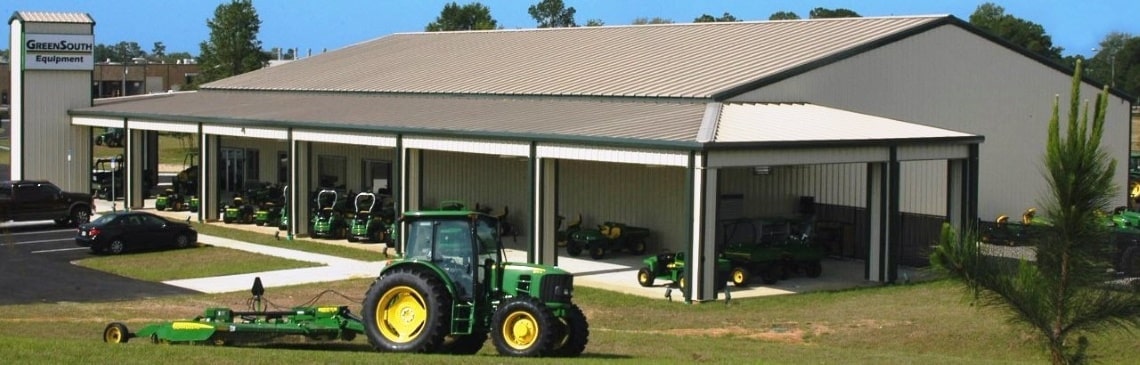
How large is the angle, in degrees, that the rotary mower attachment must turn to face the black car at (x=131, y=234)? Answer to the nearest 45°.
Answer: approximately 90° to its left

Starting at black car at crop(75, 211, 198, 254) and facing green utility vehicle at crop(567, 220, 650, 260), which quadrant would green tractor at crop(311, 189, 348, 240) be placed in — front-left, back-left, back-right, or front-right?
front-left

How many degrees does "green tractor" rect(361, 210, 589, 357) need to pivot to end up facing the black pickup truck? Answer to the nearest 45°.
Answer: approximately 180°

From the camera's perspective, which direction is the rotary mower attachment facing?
to the viewer's right

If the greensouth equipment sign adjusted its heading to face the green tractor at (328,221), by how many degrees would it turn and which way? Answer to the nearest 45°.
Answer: approximately 45° to its left

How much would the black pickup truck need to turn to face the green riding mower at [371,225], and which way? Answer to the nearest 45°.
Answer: approximately 45° to its right

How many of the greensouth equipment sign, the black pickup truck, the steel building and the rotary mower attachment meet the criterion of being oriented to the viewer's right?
2

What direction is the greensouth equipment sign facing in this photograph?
toward the camera

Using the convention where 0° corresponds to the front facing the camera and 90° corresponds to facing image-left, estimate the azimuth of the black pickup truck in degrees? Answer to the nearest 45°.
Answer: approximately 270°

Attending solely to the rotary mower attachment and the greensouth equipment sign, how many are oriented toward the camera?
1

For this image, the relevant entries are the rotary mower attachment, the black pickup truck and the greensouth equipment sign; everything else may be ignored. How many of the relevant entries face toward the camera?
1

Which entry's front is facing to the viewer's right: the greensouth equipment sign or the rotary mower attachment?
the rotary mower attachment

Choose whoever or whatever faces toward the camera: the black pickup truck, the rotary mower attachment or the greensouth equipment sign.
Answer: the greensouth equipment sign
